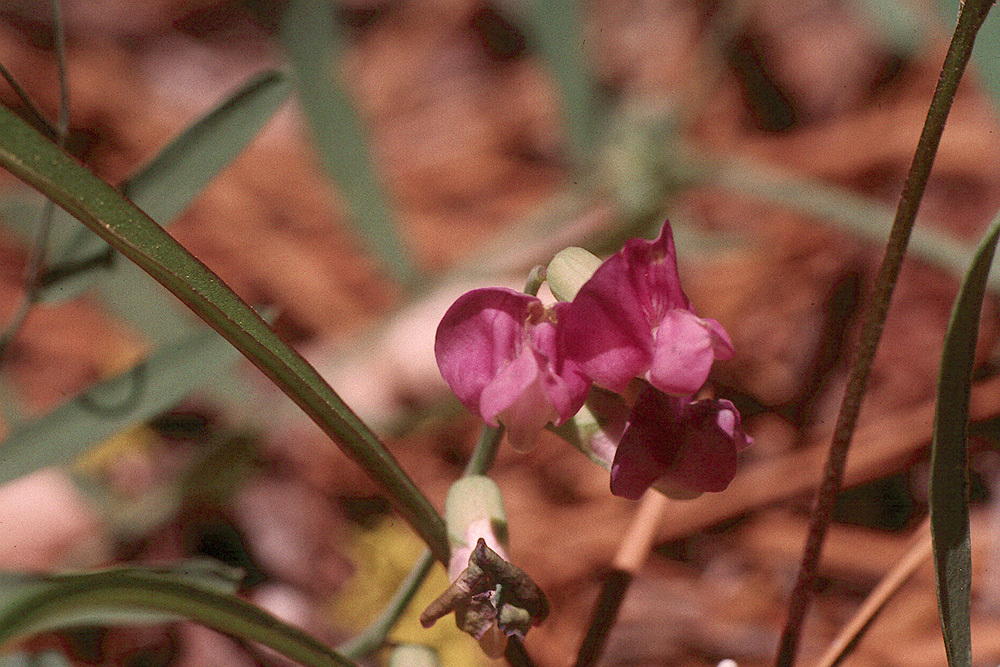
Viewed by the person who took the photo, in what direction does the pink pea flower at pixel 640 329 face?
facing the viewer and to the right of the viewer
